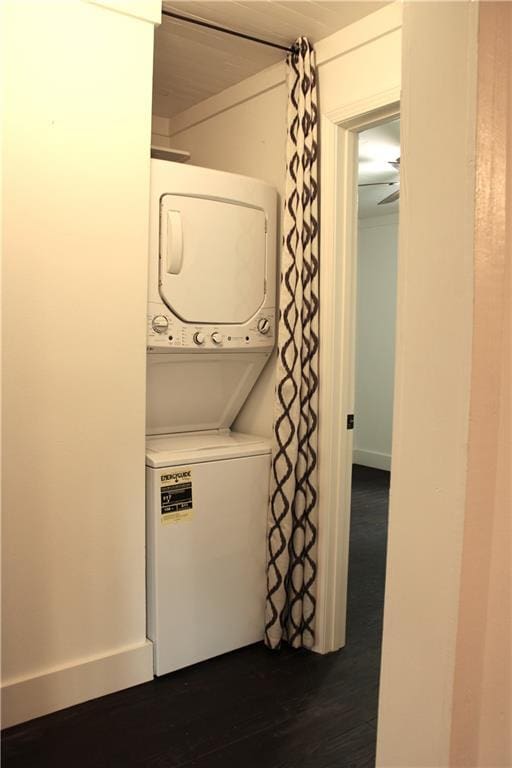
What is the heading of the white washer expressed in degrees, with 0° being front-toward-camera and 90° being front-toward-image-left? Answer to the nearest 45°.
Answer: approximately 315°
